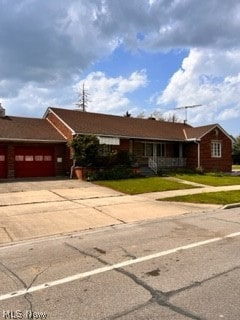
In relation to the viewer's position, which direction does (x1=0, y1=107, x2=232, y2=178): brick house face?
facing the viewer and to the right of the viewer

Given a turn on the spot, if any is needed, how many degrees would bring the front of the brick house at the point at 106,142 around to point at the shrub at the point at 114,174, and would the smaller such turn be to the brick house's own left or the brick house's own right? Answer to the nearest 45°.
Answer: approximately 45° to the brick house's own right
